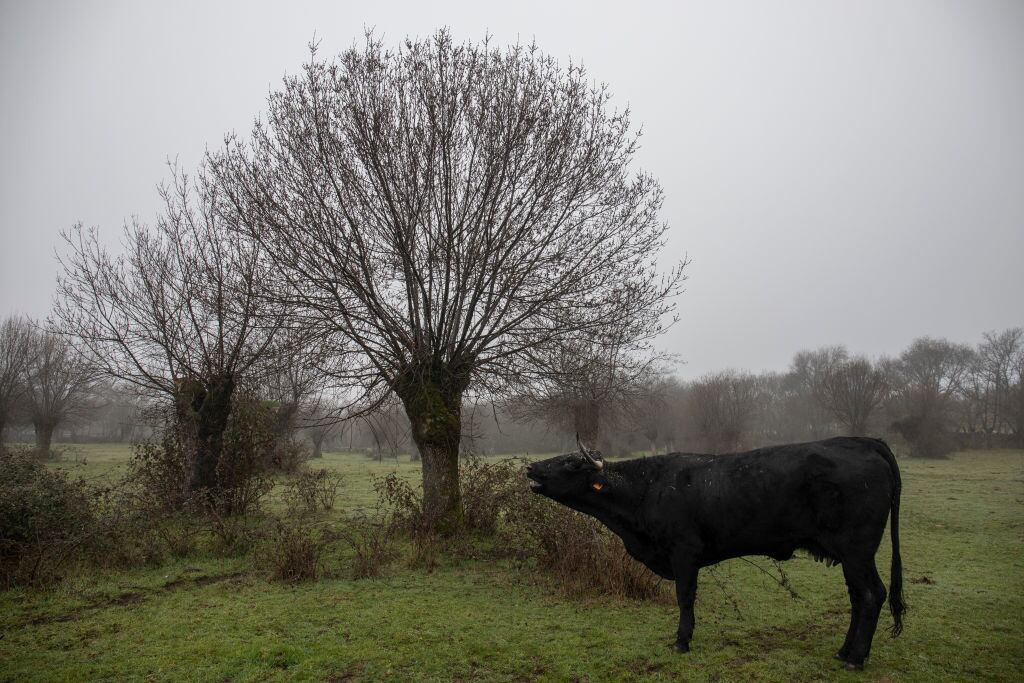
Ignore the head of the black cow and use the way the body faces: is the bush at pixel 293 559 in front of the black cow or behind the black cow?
in front

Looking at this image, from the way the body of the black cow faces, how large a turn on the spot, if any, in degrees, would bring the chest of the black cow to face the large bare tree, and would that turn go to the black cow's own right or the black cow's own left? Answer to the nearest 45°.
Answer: approximately 45° to the black cow's own right

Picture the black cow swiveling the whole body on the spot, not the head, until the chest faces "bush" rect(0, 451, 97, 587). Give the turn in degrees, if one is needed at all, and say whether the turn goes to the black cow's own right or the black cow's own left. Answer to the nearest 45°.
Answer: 0° — it already faces it

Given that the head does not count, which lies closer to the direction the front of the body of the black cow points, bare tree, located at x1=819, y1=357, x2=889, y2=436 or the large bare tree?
the large bare tree

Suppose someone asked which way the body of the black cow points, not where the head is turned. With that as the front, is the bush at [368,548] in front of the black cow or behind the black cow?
in front

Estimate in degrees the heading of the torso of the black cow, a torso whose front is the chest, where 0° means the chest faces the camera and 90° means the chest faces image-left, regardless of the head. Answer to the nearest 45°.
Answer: approximately 90°

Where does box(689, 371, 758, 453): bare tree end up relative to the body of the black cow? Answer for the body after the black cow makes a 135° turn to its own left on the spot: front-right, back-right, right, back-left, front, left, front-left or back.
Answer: back-left

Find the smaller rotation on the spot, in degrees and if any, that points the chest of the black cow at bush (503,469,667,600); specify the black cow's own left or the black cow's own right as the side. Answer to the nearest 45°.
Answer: approximately 45° to the black cow's own right

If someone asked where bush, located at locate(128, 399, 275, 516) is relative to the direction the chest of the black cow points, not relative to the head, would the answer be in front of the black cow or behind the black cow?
in front
